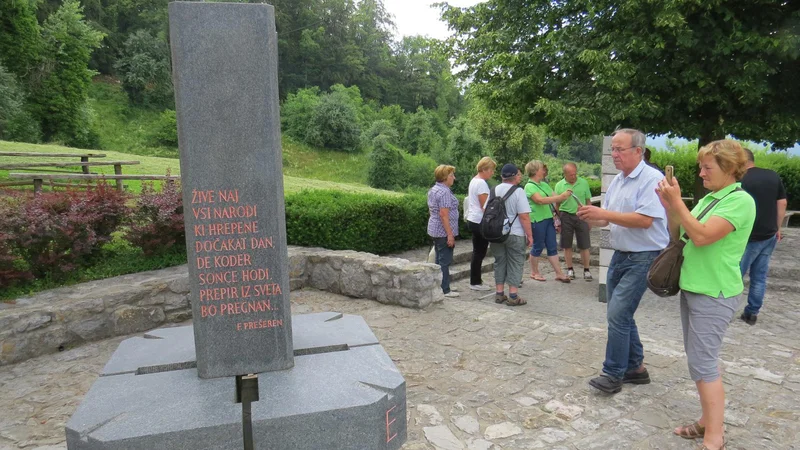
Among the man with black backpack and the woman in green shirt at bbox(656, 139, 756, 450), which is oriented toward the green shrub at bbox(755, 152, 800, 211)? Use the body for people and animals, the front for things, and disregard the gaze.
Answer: the man with black backpack

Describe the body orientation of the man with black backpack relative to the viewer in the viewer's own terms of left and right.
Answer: facing away from the viewer and to the right of the viewer

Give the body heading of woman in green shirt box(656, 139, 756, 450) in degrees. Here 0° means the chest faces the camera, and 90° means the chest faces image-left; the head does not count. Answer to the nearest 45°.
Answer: approximately 90°

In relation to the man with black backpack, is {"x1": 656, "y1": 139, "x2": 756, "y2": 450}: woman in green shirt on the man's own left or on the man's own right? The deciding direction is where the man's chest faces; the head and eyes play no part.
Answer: on the man's own right

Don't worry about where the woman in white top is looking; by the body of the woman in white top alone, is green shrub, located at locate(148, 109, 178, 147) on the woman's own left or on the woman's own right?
on the woman's own left

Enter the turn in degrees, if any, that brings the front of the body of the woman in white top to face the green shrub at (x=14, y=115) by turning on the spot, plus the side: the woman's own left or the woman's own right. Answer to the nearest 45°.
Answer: approximately 135° to the woman's own left

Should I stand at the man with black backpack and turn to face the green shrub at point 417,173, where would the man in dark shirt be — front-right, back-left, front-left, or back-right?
back-right

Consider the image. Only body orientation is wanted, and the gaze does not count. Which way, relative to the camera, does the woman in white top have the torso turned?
to the viewer's right

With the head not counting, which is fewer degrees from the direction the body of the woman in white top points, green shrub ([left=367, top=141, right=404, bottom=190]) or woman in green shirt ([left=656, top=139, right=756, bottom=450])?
the woman in green shirt

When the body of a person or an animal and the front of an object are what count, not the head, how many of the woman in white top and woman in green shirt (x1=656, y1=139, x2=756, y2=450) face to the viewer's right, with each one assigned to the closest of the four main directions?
1
